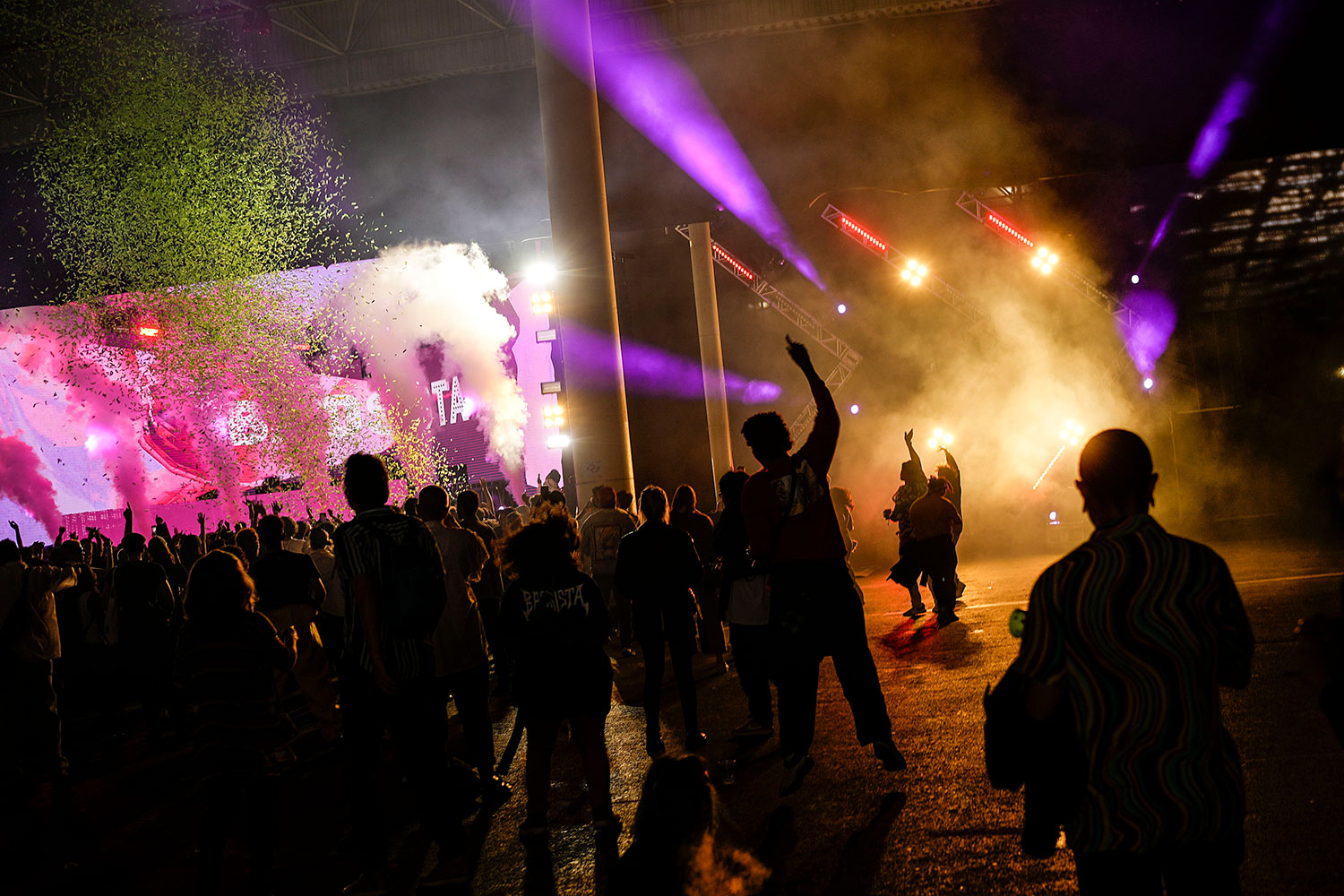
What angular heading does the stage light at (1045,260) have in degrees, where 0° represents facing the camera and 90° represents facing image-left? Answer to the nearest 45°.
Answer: approximately 0°

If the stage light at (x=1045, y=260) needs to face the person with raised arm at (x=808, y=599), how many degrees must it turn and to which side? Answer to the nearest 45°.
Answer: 0° — it already faces them

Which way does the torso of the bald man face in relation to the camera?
away from the camera

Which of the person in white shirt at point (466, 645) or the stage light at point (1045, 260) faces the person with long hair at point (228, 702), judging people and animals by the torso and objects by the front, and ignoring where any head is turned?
the stage light

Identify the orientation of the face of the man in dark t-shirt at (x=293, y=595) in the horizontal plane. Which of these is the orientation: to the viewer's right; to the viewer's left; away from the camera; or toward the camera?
away from the camera

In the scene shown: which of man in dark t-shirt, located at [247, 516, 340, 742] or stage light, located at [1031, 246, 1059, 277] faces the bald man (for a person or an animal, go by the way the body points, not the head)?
the stage light

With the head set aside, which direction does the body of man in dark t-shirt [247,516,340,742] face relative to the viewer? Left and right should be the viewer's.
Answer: facing away from the viewer and to the left of the viewer

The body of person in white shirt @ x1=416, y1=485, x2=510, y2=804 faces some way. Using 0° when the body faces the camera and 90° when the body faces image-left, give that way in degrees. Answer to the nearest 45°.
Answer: approximately 135°

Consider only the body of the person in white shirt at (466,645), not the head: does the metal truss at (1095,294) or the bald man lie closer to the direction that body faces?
the metal truss

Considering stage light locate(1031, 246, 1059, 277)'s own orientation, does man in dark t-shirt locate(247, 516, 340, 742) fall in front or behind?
in front

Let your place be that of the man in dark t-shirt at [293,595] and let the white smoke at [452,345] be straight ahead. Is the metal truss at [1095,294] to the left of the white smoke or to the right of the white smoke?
right

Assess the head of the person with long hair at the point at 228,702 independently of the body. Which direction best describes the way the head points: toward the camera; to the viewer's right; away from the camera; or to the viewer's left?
away from the camera

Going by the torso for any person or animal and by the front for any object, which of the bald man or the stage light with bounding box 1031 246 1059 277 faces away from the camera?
the bald man

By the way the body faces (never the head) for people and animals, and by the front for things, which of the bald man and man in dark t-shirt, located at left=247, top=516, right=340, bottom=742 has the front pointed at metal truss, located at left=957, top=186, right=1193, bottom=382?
the bald man

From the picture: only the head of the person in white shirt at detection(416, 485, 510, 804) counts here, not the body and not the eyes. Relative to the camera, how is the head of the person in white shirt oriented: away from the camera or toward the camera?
away from the camera

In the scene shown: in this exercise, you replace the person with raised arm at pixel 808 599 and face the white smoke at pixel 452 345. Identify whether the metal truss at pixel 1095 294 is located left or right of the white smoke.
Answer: right
